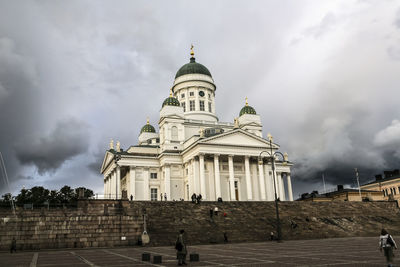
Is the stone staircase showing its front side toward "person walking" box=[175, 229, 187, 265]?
yes

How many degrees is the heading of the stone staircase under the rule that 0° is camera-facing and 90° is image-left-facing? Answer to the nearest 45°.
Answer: approximately 0°

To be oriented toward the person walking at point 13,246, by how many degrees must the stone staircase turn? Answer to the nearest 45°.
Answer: approximately 45° to its right

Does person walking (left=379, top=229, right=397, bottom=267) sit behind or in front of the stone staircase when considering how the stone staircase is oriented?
in front
